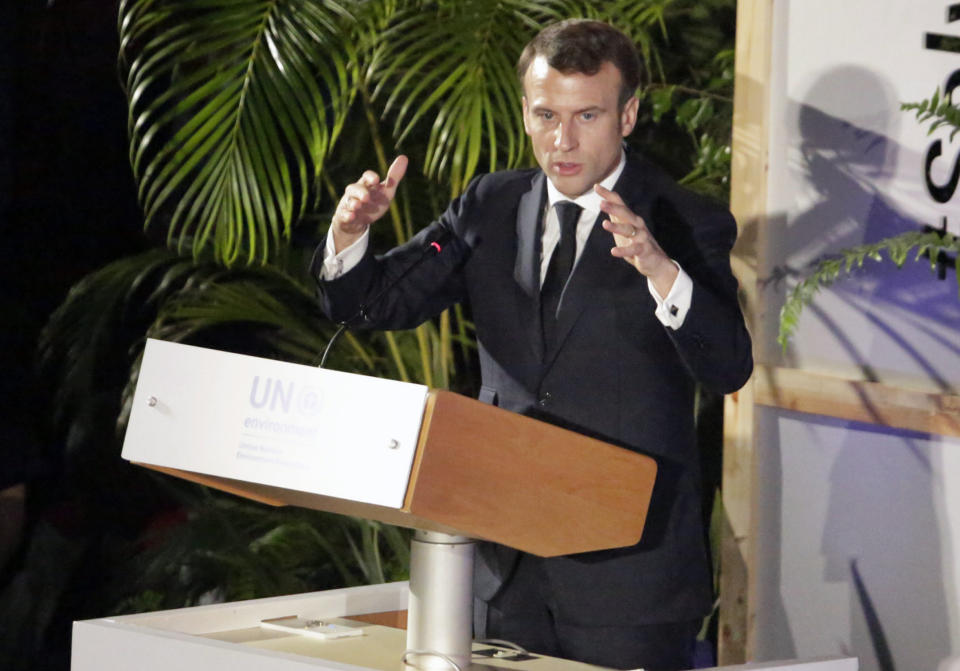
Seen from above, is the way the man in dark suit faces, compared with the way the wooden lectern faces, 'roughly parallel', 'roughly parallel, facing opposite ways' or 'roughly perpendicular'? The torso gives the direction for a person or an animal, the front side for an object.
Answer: roughly parallel

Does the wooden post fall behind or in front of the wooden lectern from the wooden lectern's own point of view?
behind

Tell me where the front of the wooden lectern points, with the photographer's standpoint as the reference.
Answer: facing the viewer and to the left of the viewer

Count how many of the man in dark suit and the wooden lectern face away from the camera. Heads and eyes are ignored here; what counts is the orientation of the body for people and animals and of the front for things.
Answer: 0

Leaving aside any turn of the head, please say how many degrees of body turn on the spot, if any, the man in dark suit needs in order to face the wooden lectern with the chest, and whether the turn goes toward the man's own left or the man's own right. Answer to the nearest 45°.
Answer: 0° — they already face it

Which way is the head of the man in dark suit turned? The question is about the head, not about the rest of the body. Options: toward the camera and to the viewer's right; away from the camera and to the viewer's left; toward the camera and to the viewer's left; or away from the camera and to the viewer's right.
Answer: toward the camera and to the viewer's left
